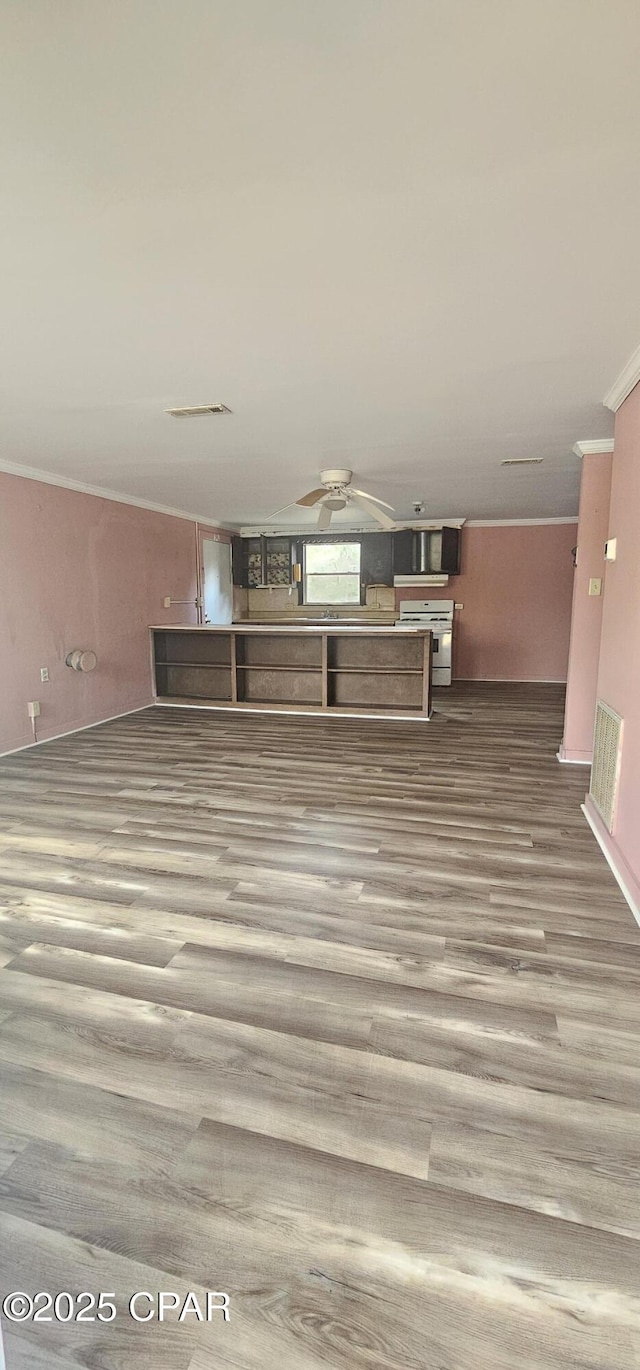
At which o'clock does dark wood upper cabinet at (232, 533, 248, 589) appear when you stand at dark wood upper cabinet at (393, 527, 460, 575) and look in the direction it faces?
dark wood upper cabinet at (232, 533, 248, 589) is roughly at 3 o'clock from dark wood upper cabinet at (393, 527, 460, 575).

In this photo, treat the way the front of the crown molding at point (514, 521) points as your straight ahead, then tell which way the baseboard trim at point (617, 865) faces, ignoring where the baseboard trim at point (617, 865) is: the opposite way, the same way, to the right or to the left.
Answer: to the right

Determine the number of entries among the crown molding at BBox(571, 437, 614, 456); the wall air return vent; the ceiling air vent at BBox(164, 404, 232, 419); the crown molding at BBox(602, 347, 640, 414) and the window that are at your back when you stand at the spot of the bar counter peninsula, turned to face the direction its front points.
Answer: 1

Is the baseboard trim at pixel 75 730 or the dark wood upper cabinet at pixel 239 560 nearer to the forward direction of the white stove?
the baseboard trim

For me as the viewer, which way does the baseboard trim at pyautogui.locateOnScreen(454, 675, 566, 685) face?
facing the viewer

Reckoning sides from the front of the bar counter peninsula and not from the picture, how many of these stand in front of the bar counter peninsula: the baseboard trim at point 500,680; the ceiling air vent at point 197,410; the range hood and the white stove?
1

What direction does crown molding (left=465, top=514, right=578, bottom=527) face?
toward the camera

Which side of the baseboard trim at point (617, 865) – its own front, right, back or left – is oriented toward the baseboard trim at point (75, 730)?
front

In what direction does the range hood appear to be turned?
toward the camera

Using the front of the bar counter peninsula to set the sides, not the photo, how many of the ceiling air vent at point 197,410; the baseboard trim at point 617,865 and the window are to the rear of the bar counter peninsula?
1

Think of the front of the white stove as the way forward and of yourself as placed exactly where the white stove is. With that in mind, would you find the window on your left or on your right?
on your right

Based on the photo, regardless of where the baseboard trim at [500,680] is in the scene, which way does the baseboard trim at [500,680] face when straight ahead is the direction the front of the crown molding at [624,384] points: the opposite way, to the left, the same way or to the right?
to the left

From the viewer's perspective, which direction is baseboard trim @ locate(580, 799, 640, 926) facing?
to the viewer's left
